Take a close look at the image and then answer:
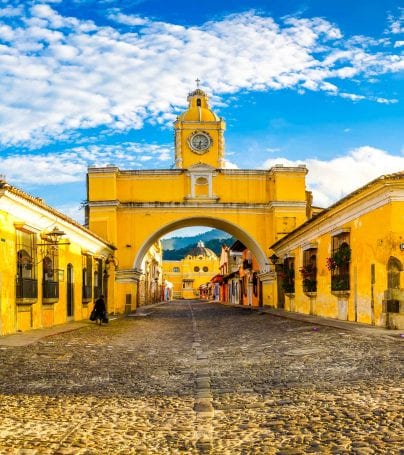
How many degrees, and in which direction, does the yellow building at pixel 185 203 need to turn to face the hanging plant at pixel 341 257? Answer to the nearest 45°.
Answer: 0° — it already faces it

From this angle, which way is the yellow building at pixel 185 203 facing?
toward the camera

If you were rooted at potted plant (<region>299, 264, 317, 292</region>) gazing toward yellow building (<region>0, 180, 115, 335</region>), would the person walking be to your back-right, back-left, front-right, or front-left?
front-right

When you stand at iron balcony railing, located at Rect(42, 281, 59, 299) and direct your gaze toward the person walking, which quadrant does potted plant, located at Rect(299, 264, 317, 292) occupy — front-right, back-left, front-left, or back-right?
front-right

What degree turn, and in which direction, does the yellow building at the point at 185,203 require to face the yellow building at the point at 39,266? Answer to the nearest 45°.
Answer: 0° — it already faces it

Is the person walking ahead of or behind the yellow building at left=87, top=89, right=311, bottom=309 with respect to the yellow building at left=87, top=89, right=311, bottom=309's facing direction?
ahead

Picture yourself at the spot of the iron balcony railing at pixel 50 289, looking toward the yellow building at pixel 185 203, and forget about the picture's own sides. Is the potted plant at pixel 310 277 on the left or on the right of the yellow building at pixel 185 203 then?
right

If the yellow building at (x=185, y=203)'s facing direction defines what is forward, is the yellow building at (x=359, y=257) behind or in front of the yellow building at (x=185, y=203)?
in front

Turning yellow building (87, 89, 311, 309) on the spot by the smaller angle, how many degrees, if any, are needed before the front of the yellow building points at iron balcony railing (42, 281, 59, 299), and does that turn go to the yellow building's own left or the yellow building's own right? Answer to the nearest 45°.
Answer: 0° — it already faces it
